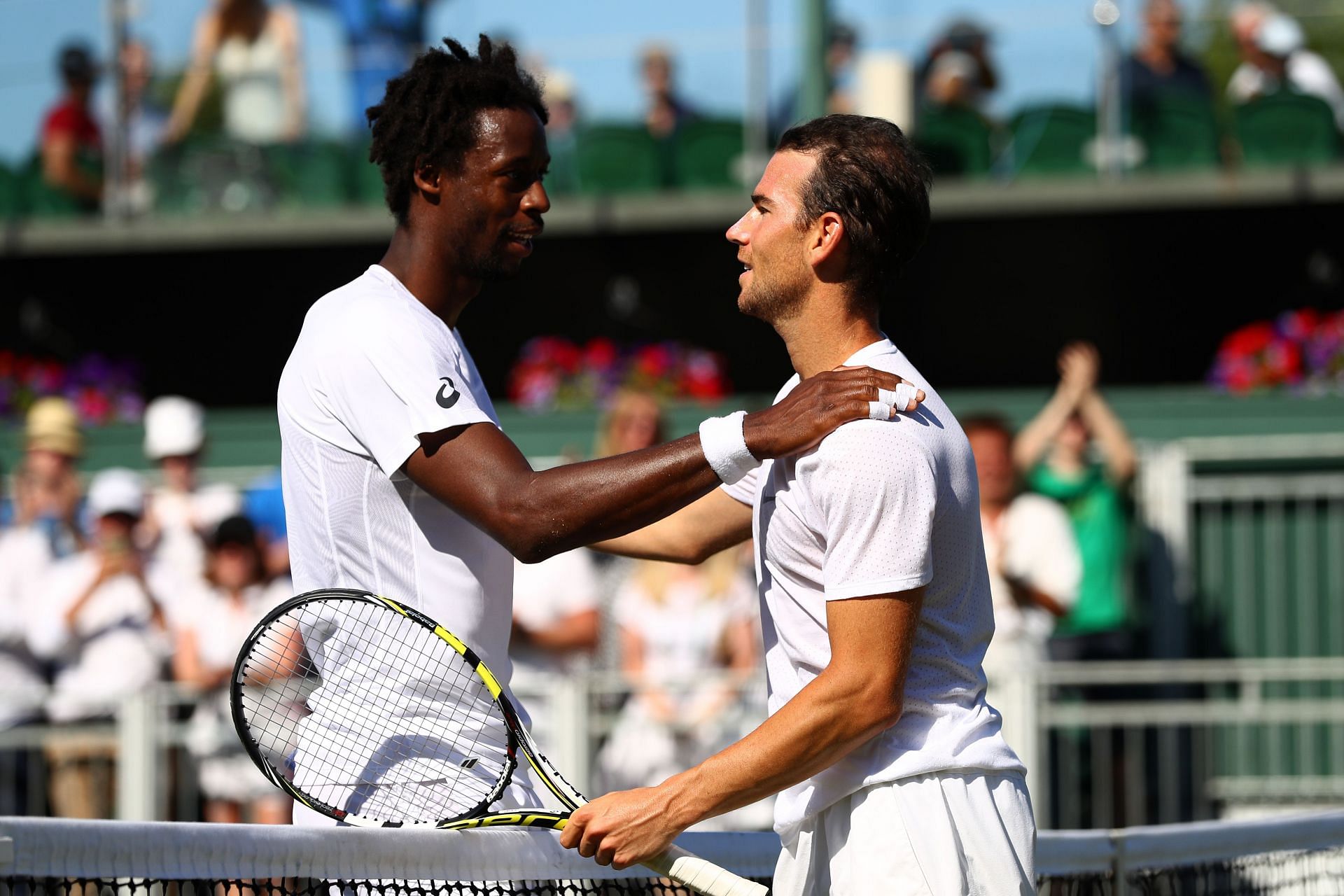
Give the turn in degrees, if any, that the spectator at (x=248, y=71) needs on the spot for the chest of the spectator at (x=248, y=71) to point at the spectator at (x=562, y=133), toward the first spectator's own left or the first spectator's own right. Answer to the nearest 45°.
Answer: approximately 90° to the first spectator's own left

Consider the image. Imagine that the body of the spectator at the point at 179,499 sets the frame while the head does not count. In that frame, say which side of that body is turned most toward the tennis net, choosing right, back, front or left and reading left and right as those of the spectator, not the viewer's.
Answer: front

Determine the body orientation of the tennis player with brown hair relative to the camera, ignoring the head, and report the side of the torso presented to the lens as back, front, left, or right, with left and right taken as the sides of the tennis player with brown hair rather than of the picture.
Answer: left

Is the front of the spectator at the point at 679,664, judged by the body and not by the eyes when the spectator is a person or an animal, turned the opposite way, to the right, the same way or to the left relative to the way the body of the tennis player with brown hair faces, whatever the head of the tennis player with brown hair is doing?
to the left

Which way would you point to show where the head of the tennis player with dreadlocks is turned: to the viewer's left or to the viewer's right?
to the viewer's right

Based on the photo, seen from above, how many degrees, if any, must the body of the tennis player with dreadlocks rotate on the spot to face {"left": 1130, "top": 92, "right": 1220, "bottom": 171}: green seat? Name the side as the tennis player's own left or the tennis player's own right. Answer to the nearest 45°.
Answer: approximately 45° to the tennis player's own left

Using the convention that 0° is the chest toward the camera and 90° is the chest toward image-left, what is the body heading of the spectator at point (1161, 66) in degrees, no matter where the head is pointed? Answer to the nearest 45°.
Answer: approximately 0°

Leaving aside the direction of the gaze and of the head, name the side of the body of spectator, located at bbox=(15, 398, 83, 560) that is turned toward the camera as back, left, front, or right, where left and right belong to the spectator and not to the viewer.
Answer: front

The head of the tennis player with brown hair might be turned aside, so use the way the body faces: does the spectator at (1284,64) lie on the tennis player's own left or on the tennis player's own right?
on the tennis player's own right

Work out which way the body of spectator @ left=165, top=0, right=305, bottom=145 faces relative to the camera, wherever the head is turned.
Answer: toward the camera

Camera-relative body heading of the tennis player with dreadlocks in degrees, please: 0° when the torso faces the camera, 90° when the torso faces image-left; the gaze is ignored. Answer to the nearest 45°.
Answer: approximately 270°

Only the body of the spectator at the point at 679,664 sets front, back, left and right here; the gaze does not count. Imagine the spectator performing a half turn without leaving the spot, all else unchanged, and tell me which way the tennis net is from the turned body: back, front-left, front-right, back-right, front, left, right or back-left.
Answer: back

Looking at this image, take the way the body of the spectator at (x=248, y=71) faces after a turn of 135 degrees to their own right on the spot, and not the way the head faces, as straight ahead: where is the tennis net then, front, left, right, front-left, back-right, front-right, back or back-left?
back-left

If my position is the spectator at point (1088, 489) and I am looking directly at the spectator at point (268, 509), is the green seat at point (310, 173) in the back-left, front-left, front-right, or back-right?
front-right
